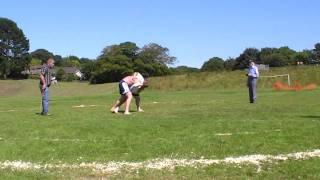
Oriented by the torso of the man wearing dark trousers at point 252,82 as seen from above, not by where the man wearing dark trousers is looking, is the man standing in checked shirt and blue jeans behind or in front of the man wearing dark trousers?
in front

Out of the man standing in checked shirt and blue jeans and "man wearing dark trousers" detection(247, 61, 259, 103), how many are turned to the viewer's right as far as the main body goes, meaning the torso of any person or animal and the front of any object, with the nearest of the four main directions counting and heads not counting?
1

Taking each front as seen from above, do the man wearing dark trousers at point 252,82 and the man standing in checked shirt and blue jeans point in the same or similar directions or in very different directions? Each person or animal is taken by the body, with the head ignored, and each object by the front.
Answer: very different directions

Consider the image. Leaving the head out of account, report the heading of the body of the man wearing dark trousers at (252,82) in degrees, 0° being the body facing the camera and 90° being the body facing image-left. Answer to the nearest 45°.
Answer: approximately 45°

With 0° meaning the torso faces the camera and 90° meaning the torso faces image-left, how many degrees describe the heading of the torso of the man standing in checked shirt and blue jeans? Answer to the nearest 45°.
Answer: approximately 270°
